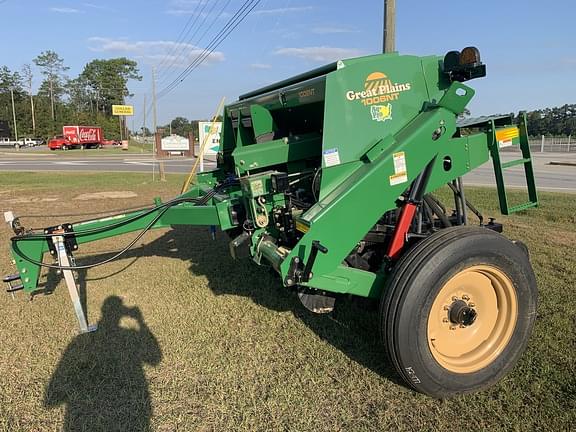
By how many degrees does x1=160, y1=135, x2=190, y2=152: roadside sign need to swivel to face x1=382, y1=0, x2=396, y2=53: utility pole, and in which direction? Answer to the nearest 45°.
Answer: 0° — it already faces it

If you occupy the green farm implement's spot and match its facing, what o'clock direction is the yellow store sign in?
The yellow store sign is roughly at 4 o'clock from the green farm implement.

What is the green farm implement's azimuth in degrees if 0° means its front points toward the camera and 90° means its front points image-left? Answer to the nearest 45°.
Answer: approximately 45°

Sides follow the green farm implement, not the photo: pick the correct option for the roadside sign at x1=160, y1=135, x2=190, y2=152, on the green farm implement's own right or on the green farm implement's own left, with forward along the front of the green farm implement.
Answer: on the green farm implement's own right

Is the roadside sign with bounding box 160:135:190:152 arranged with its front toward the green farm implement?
yes

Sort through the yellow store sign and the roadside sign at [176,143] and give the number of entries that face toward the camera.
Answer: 2

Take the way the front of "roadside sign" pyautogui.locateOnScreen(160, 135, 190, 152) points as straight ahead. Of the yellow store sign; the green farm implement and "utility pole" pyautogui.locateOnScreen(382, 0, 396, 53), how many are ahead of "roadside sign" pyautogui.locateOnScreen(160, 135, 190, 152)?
2

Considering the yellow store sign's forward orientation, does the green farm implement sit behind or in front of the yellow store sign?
in front

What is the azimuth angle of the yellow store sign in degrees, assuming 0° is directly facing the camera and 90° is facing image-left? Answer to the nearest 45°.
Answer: approximately 0°
